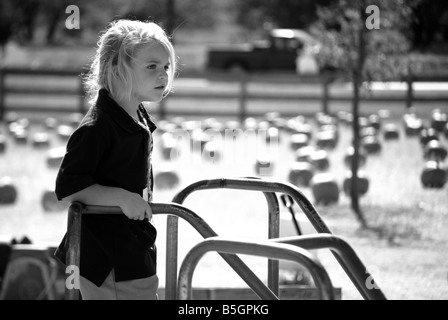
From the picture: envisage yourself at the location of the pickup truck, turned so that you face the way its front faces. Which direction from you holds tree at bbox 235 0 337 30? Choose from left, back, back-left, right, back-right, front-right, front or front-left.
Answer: left

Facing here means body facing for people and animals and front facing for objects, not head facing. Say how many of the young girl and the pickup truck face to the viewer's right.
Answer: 2

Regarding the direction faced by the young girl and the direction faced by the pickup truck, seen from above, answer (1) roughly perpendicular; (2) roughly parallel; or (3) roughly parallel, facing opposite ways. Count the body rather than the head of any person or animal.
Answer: roughly parallel

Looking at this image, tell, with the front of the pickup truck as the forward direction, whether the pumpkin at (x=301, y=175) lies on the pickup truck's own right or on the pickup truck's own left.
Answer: on the pickup truck's own right

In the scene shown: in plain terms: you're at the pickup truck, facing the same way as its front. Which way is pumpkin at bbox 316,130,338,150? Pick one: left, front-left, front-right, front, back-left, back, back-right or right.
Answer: right

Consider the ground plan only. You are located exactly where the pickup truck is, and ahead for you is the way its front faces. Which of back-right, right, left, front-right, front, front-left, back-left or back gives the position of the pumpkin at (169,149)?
right

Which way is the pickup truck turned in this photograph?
to the viewer's right

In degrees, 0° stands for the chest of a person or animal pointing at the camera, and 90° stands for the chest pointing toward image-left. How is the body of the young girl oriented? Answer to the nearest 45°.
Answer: approximately 270°
